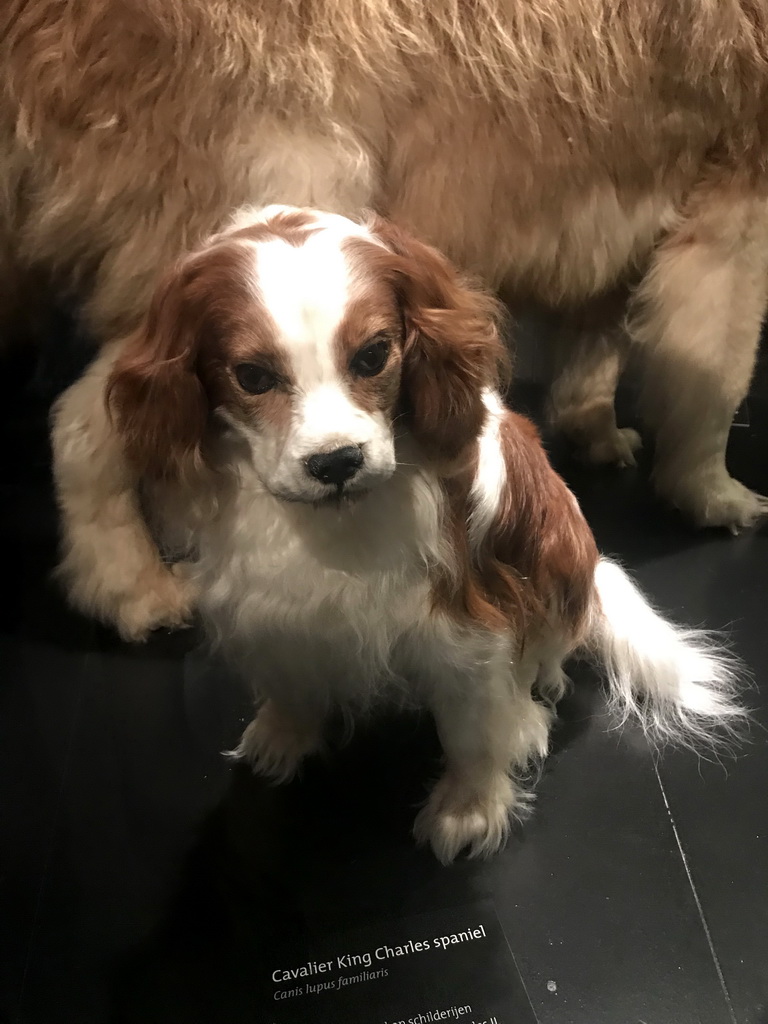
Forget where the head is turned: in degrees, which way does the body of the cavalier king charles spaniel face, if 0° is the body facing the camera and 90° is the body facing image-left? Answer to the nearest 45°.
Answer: approximately 45°
